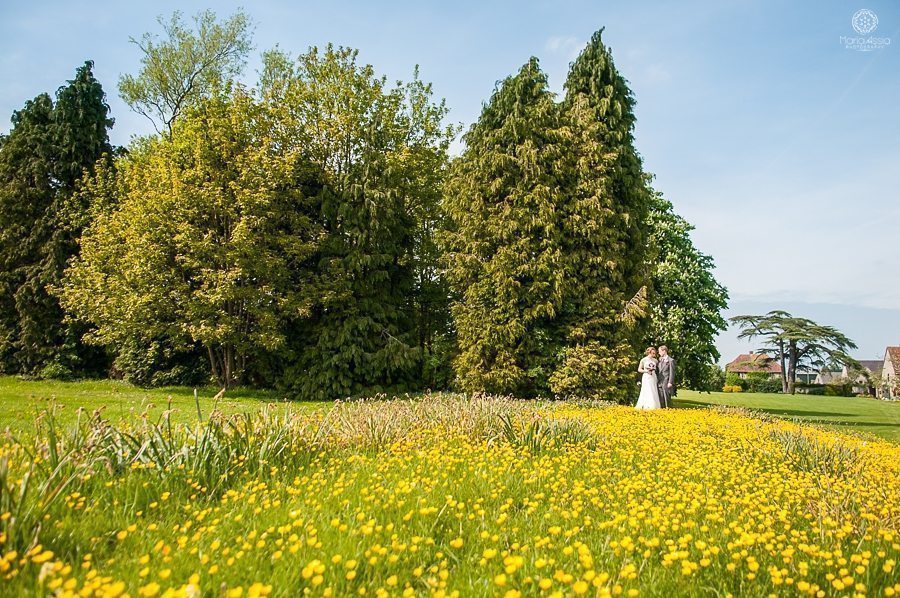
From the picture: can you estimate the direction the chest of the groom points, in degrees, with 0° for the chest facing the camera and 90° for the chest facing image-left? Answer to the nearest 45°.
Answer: approximately 45°

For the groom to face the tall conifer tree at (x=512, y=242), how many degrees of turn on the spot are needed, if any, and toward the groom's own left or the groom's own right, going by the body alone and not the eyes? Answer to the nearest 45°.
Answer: approximately 45° to the groom's own right

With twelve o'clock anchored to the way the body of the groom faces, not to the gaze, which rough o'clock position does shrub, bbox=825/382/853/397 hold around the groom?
The shrub is roughly at 5 o'clock from the groom.

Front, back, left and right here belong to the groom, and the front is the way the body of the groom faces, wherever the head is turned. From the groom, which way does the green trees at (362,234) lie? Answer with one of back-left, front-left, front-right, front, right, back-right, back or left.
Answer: front-right

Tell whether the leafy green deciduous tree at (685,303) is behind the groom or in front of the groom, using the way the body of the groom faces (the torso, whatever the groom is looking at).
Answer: behind

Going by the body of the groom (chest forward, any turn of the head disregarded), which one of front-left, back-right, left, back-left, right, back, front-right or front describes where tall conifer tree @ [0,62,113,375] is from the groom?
front-right
